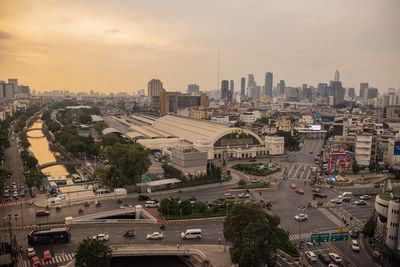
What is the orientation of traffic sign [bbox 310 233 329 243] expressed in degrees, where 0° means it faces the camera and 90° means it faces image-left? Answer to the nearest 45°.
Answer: approximately 0°

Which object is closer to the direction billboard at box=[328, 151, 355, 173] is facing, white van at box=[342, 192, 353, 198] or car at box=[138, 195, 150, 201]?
the white van

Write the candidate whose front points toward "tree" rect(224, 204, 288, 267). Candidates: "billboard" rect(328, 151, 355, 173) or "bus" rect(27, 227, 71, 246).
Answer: the billboard

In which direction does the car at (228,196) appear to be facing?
to the viewer's right

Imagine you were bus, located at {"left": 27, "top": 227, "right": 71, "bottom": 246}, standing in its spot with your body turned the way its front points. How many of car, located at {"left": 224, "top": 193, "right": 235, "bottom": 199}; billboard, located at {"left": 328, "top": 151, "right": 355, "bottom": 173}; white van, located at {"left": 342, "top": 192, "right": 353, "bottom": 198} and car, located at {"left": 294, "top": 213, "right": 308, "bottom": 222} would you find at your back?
4

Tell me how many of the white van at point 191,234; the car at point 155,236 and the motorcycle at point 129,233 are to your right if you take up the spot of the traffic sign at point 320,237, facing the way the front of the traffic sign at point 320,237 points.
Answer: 3

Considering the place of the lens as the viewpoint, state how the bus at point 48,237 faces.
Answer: facing to the left of the viewer

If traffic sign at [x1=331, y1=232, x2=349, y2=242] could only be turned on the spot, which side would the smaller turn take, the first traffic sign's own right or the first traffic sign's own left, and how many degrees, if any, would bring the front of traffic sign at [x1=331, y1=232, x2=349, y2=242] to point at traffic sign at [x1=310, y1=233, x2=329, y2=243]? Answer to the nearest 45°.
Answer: approximately 45° to the first traffic sign's own right

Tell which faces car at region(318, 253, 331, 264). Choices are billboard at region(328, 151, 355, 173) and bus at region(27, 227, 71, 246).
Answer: the billboard

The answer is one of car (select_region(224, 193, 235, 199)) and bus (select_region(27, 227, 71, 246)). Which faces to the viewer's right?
the car

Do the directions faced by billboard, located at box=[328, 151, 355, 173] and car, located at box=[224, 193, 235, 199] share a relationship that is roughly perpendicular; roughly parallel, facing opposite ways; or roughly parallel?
roughly perpendicular
